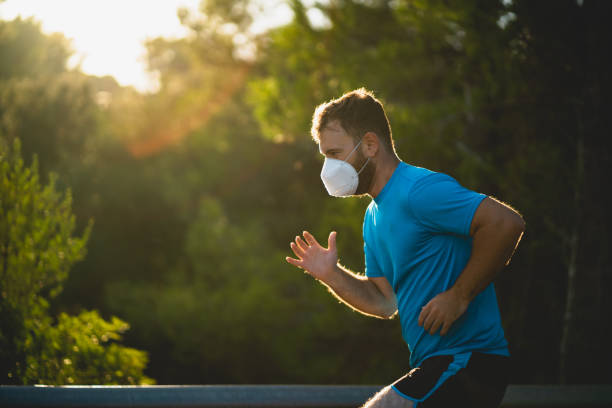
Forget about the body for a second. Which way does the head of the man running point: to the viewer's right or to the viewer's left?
to the viewer's left

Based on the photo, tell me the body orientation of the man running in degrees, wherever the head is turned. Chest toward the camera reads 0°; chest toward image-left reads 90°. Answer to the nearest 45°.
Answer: approximately 90°

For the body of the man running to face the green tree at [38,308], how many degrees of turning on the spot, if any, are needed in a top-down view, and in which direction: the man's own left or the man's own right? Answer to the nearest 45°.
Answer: approximately 45° to the man's own right
